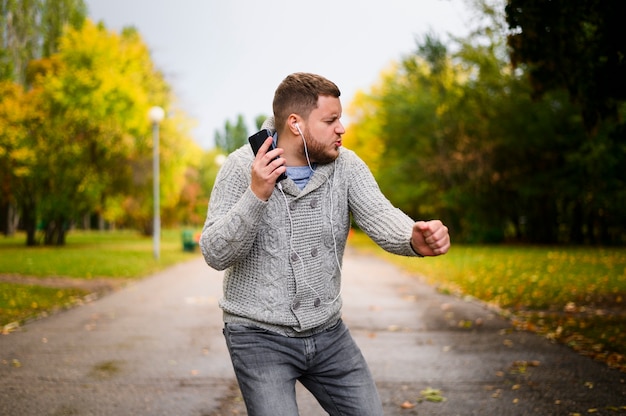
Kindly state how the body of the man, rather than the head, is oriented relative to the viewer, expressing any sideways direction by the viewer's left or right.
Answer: facing the viewer and to the right of the viewer

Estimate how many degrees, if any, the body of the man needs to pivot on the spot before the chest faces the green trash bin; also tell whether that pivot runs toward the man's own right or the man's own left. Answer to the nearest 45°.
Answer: approximately 135° to the man's own left

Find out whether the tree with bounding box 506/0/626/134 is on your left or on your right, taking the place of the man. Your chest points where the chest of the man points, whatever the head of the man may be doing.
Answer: on your left

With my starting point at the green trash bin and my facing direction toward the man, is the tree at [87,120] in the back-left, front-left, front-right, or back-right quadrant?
back-right

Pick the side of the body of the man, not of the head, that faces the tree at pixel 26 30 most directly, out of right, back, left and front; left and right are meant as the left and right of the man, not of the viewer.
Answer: back

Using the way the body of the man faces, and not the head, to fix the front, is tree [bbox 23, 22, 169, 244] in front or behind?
behind
